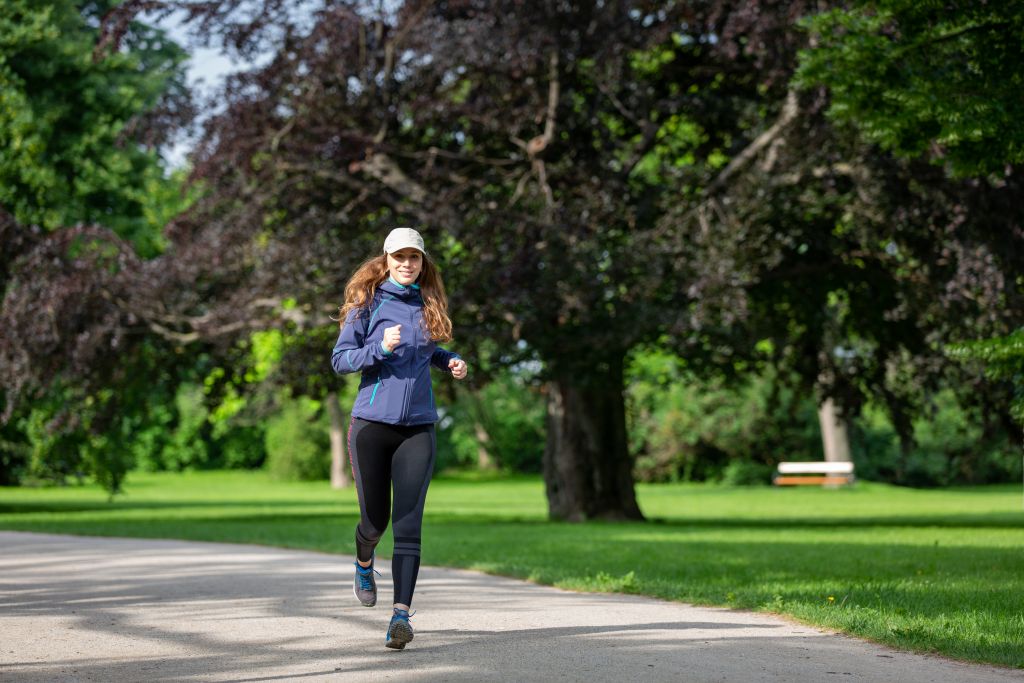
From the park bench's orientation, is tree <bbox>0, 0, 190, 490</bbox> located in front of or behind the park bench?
in front

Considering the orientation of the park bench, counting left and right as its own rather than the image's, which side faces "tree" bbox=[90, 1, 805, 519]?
front

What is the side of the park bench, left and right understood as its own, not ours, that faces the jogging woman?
front

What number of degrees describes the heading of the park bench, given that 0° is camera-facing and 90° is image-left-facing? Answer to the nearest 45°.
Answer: approximately 0°
